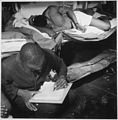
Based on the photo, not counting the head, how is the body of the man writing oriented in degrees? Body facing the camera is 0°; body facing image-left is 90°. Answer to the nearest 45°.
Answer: approximately 315°
